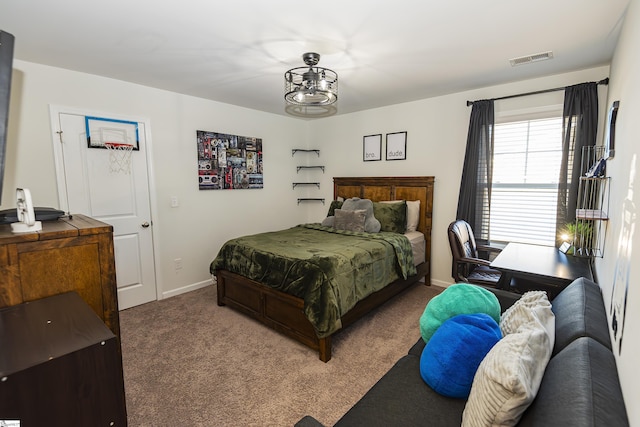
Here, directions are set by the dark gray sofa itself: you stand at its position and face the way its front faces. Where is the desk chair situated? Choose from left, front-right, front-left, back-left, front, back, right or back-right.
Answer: right

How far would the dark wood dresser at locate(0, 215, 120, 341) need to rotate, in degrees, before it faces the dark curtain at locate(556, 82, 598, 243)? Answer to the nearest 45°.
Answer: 0° — it already faces it

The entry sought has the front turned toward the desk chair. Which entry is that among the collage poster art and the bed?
the collage poster art

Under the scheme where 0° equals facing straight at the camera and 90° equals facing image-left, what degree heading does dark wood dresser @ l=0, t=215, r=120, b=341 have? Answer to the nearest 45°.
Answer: approximately 270°

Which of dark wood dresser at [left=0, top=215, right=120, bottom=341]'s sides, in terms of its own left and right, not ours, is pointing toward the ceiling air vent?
front

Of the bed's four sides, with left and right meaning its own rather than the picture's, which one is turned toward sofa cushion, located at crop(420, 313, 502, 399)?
left

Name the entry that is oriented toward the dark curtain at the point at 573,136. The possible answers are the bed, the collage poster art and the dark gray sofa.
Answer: the collage poster art

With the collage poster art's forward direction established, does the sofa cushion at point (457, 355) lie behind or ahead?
ahead

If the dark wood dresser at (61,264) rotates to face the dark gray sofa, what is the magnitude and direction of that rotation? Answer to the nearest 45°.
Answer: approximately 45° to its right

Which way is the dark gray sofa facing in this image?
to the viewer's left

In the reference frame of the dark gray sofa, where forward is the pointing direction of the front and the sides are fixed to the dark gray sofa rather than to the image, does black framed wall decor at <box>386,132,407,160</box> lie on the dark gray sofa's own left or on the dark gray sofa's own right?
on the dark gray sofa's own right

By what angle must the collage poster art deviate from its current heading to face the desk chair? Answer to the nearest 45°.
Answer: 0° — it already faces it

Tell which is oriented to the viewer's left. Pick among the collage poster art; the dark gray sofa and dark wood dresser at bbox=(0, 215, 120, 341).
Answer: the dark gray sofa

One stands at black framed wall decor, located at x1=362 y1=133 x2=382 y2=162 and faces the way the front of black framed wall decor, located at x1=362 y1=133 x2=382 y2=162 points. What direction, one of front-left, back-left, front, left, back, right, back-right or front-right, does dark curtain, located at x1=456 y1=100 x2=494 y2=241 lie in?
left
